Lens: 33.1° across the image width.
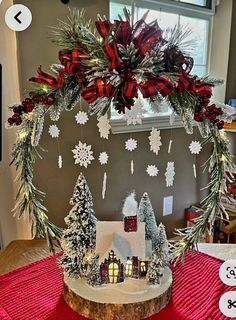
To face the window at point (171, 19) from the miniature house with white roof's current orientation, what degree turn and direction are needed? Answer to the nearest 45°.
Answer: approximately 180°

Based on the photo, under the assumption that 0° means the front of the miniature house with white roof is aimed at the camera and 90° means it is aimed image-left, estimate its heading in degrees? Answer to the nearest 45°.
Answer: approximately 0°

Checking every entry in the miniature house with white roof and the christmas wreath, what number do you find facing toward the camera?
2

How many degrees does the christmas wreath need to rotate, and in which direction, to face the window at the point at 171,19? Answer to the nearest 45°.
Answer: approximately 180°
